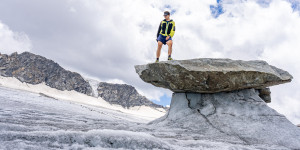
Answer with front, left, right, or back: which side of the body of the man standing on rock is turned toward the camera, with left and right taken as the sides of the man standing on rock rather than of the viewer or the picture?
front
